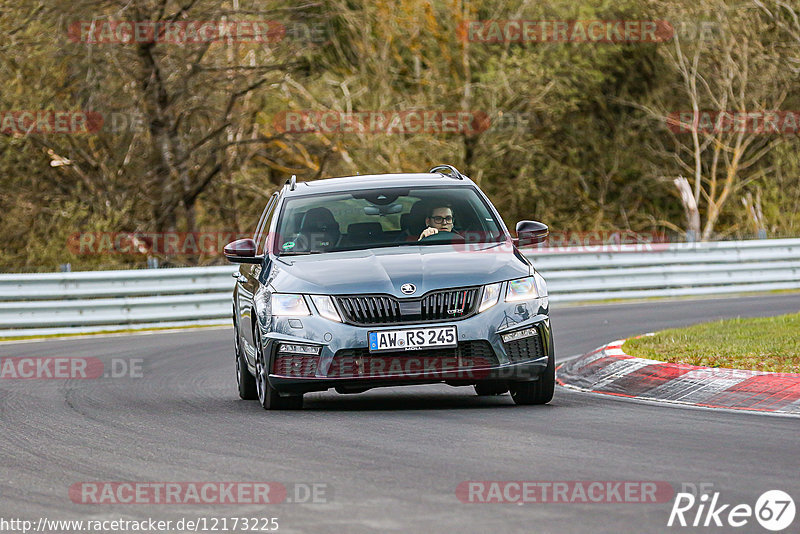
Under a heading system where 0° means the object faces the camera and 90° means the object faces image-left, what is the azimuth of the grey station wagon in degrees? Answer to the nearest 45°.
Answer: approximately 0°

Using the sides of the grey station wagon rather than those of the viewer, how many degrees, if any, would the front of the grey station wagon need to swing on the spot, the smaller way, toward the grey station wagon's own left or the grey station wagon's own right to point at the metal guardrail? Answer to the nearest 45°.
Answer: approximately 180°
